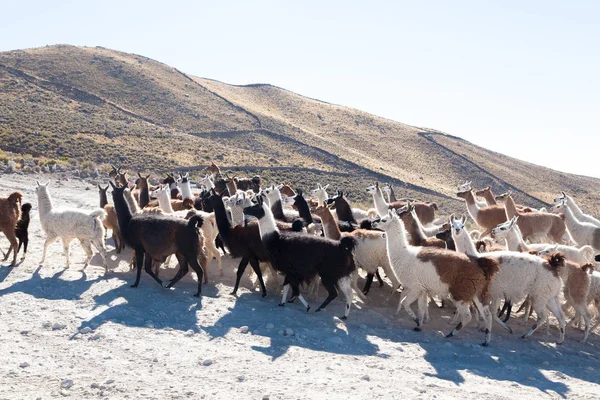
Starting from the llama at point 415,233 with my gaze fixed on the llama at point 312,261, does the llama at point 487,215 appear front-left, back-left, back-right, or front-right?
back-right

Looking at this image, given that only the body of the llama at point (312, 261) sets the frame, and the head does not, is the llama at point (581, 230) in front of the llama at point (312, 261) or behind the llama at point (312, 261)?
behind

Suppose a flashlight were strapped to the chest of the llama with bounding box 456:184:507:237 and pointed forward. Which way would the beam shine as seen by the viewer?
to the viewer's left

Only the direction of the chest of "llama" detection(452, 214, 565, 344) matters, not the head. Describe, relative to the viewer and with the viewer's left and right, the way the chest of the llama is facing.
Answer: facing to the left of the viewer

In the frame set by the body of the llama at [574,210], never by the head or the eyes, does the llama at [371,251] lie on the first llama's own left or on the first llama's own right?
on the first llama's own left

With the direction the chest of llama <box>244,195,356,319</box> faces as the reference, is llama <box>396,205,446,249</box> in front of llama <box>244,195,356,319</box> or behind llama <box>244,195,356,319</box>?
behind

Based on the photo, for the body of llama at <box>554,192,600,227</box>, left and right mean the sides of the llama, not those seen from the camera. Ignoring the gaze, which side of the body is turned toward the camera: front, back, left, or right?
left

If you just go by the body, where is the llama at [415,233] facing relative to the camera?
to the viewer's left

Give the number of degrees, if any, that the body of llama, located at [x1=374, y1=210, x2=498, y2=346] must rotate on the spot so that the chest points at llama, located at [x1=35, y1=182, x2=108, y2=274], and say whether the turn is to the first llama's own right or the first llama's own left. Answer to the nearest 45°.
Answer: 0° — it already faces it

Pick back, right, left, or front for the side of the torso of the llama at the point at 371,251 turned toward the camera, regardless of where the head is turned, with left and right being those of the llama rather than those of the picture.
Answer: left

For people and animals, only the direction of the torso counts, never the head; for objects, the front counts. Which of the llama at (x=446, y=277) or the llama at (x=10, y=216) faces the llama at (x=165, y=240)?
the llama at (x=446, y=277)

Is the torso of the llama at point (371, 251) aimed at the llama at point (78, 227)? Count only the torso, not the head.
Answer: yes

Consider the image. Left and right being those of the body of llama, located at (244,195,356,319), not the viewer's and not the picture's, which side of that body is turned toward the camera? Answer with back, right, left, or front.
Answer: left

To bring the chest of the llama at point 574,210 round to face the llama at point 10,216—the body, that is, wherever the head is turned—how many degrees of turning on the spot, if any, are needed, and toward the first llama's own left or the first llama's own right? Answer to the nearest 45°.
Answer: approximately 45° to the first llama's own left
